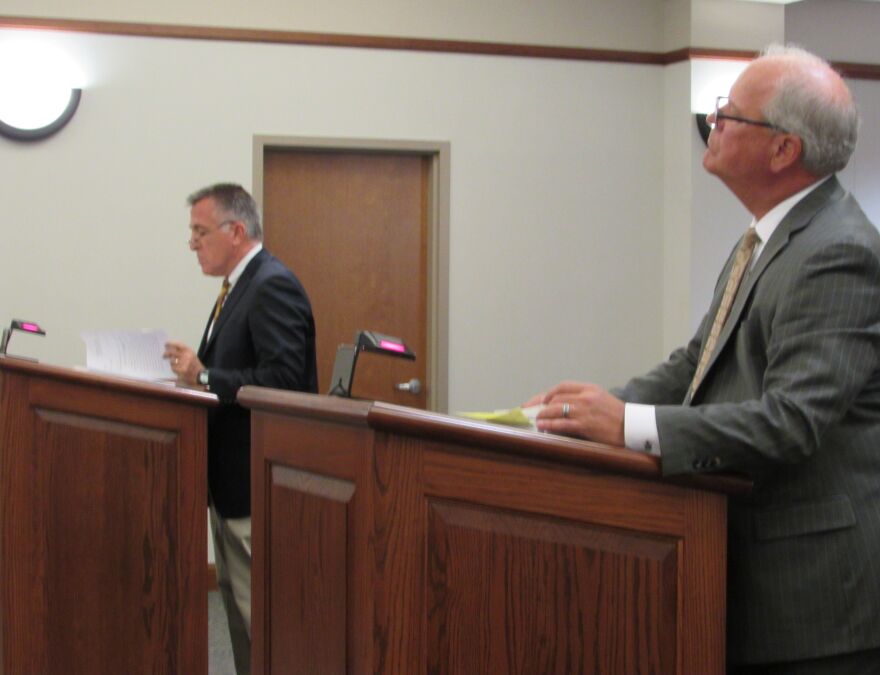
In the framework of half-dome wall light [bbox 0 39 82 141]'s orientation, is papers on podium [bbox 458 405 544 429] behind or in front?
in front

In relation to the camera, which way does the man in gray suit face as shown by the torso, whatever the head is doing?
to the viewer's left

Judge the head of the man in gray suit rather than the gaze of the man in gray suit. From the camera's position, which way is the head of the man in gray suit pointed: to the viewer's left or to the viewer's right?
to the viewer's left

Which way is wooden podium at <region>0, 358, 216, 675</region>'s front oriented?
to the viewer's left

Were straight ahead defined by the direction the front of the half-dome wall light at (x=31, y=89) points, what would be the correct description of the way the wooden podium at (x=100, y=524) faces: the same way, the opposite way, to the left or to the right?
to the right

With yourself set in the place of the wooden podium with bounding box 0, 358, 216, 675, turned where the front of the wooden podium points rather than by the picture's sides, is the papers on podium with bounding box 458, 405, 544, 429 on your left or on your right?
on your left

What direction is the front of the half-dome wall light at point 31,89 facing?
toward the camera

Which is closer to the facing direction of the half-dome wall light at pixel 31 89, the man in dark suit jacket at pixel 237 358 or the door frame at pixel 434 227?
the man in dark suit jacket

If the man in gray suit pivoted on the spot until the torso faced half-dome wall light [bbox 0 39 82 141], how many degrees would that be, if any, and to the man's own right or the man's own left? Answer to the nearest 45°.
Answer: approximately 45° to the man's own right

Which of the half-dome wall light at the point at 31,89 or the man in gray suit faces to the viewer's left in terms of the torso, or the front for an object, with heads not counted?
the man in gray suit

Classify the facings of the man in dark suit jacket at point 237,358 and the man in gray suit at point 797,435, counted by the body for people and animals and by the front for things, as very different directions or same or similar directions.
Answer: same or similar directions

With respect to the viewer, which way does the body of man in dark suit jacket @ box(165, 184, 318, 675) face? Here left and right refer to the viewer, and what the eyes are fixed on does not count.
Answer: facing to the left of the viewer
